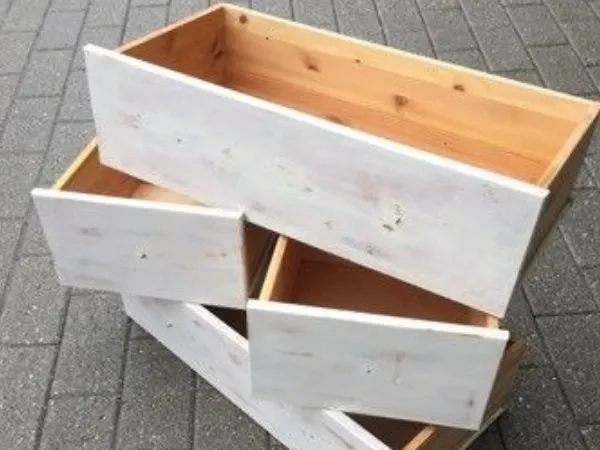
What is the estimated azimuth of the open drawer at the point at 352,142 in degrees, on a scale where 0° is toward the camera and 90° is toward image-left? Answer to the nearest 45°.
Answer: approximately 45°

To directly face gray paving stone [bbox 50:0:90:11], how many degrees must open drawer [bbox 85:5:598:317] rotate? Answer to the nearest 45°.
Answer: approximately 90° to its right

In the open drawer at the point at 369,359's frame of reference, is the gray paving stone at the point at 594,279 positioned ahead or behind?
behind

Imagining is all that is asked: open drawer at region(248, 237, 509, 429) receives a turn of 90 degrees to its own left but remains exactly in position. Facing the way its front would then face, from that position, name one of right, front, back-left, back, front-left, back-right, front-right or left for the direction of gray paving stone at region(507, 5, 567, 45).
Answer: left

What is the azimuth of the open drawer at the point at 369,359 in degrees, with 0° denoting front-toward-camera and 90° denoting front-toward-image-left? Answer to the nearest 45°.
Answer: approximately 0°

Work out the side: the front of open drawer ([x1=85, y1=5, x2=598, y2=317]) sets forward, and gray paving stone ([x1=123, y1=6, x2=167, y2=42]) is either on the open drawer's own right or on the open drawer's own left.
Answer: on the open drawer's own right

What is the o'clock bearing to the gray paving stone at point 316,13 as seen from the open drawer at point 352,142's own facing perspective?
The gray paving stone is roughly at 4 o'clock from the open drawer.

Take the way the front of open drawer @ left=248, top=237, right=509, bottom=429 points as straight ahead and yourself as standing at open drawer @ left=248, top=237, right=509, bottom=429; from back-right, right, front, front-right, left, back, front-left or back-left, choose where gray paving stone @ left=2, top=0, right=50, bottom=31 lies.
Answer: back-right

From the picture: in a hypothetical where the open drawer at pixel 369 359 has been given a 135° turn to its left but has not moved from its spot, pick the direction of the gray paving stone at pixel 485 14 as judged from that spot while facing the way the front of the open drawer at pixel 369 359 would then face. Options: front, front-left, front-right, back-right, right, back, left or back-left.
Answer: front-left

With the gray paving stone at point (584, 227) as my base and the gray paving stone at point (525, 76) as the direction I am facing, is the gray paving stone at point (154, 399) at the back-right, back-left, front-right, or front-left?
back-left
